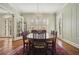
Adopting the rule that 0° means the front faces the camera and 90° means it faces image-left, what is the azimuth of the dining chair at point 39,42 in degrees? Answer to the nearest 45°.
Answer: approximately 180°
